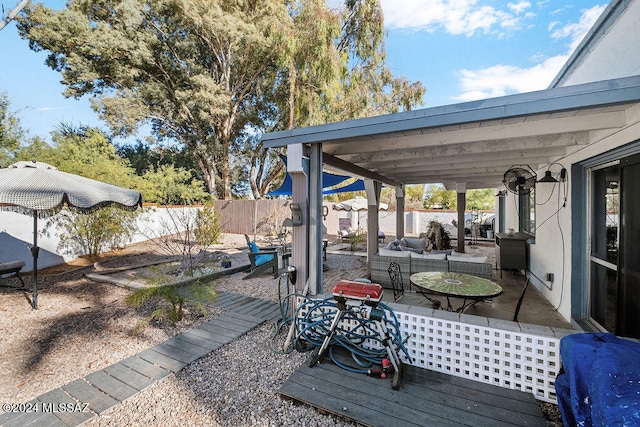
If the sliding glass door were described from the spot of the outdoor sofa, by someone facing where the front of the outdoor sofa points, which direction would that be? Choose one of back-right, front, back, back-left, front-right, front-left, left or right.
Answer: back-right

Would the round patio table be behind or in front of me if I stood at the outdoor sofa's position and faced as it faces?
behind

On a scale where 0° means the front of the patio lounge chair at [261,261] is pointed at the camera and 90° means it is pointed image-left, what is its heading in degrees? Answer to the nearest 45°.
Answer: approximately 270°

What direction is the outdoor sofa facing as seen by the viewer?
away from the camera

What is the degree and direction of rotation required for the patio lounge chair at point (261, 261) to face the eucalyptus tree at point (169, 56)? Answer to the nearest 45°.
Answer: approximately 135° to its left
